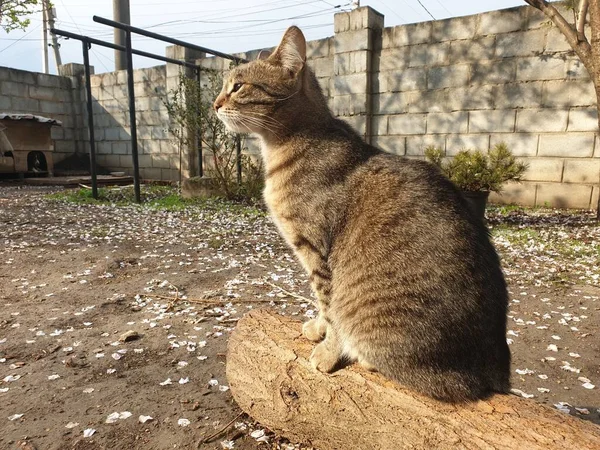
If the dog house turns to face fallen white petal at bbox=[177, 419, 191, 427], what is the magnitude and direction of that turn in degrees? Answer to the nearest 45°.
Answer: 0° — it already faces it

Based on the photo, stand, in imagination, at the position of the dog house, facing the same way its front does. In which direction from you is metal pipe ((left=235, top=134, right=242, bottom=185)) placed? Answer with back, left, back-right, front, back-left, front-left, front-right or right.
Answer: front-left

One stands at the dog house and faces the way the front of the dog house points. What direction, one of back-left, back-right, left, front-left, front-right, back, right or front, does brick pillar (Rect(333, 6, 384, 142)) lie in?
front-left

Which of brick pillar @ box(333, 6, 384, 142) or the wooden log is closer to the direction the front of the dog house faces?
the wooden log

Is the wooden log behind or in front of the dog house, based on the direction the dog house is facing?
in front

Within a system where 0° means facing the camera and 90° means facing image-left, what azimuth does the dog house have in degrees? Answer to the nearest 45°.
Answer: approximately 0°

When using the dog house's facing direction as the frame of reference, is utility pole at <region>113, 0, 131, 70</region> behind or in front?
behind

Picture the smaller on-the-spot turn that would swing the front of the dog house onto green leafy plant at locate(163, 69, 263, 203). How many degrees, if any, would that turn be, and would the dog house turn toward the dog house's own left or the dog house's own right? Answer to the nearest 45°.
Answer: approximately 45° to the dog house's own left

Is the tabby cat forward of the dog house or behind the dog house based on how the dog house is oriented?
forward

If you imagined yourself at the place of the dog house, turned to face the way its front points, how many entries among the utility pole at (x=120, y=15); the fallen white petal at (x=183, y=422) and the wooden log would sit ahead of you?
2

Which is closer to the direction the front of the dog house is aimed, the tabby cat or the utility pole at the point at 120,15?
the tabby cat

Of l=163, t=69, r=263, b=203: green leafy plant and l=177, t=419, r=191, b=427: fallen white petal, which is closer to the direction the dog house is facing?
the fallen white petal
